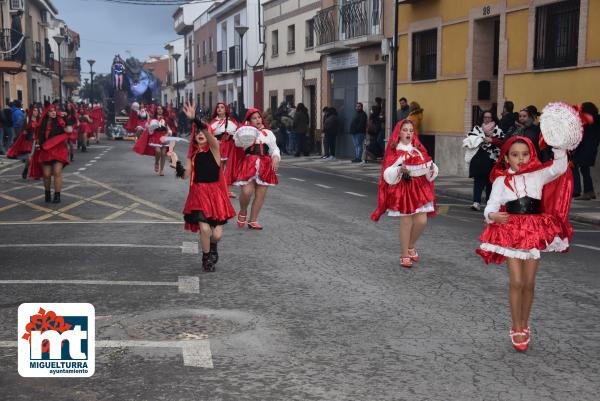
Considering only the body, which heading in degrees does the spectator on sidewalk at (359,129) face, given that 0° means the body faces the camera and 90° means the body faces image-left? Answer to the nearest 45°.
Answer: approximately 45°

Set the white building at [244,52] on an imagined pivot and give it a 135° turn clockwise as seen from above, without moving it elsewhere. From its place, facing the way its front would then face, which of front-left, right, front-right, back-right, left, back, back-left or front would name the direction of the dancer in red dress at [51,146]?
back

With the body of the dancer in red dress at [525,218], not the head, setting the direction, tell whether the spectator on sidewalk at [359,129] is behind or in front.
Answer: behind

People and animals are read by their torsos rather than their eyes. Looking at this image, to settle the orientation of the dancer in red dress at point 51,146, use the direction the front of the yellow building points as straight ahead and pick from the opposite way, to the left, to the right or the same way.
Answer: to the left

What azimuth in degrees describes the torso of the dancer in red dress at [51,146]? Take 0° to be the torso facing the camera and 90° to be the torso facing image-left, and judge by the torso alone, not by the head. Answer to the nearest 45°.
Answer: approximately 0°

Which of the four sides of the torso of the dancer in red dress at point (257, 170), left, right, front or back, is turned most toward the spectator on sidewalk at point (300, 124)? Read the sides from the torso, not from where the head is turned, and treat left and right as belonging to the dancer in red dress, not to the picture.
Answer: back

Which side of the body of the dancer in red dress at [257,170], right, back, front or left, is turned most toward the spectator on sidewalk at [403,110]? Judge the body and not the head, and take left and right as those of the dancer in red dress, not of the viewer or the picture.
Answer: back

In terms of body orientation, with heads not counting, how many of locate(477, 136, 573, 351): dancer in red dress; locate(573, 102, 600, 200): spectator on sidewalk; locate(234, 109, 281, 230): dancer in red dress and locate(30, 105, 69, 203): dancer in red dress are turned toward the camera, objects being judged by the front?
3

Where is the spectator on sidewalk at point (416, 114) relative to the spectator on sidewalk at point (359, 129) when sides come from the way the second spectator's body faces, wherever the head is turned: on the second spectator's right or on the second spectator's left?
on the second spectator's left

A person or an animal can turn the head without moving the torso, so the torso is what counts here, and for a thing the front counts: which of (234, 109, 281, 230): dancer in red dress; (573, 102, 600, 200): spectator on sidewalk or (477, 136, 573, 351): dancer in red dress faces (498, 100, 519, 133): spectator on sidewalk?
(573, 102, 600, 200): spectator on sidewalk

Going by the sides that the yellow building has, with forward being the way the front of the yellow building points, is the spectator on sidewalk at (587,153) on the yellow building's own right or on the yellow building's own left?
on the yellow building's own left

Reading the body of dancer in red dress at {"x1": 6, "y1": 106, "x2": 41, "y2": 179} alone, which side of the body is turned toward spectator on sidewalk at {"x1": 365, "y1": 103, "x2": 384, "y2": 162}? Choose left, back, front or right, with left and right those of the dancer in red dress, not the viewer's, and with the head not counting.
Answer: left
